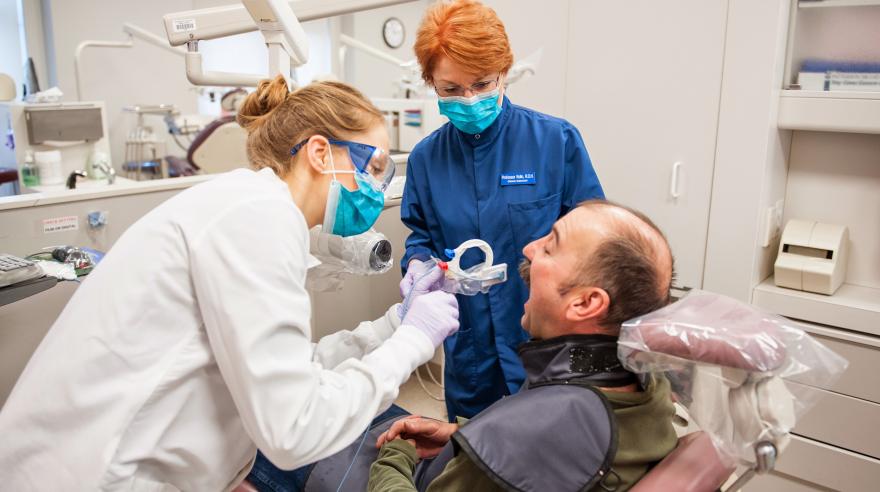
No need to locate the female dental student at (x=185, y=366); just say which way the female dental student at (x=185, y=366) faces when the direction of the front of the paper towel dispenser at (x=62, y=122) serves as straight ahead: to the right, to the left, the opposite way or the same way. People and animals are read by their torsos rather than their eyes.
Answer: to the left

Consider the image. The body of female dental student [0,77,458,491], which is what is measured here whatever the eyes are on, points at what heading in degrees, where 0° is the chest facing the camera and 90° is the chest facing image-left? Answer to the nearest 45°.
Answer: approximately 270°

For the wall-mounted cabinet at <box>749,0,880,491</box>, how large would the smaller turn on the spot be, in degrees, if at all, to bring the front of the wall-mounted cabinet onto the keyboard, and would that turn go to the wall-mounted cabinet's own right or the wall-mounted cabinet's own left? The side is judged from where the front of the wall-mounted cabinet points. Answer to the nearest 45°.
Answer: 0° — it already faces it

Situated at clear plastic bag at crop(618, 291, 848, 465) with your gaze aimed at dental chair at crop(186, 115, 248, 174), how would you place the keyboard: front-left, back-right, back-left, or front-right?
front-left

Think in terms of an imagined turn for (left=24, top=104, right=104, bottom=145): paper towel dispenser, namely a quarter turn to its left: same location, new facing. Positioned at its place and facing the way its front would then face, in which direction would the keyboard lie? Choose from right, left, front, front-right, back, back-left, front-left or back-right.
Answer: right

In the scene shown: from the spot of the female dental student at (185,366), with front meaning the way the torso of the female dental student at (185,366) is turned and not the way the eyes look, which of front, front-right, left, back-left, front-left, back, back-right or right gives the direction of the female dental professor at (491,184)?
front-left

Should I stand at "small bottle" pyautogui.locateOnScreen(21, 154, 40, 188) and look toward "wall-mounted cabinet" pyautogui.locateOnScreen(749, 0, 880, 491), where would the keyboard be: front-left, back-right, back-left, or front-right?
front-right

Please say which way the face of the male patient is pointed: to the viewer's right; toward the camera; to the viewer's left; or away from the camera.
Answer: to the viewer's left

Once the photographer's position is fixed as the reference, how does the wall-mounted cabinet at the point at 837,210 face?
facing the viewer and to the left of the viewer

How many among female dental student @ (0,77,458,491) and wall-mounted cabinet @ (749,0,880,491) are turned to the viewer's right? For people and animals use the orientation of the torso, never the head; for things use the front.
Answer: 1

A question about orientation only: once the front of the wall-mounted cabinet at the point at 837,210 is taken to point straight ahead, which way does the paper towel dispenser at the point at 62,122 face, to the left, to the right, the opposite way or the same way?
to the left

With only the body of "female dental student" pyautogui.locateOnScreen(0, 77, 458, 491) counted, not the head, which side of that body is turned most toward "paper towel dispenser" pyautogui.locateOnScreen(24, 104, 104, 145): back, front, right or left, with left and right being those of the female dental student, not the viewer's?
left

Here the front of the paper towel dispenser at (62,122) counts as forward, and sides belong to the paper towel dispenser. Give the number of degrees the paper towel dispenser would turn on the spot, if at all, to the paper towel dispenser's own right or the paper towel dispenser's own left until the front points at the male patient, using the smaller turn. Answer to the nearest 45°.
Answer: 0° — it already faces them

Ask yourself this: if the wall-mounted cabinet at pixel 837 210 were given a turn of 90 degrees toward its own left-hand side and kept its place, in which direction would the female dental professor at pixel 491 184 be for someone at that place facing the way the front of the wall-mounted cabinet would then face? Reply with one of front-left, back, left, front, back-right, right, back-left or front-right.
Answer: right

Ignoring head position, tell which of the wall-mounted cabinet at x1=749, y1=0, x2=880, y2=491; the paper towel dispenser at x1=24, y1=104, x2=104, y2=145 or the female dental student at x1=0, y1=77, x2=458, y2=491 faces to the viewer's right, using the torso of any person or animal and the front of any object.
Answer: the female dental student

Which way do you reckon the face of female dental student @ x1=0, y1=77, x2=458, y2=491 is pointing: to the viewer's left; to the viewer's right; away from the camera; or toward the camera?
to the viewer's right

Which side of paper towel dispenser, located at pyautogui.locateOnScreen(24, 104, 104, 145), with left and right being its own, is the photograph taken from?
front

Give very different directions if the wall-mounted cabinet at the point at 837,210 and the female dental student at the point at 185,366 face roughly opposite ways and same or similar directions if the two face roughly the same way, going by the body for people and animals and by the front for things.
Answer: very different directions

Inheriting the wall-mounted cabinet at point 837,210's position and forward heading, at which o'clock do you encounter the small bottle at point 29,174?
The small bottle is roughly at 1 o'clock from the wall-mounted cabinet.

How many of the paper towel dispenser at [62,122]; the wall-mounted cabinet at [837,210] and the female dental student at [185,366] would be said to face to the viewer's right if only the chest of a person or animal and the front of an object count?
1
